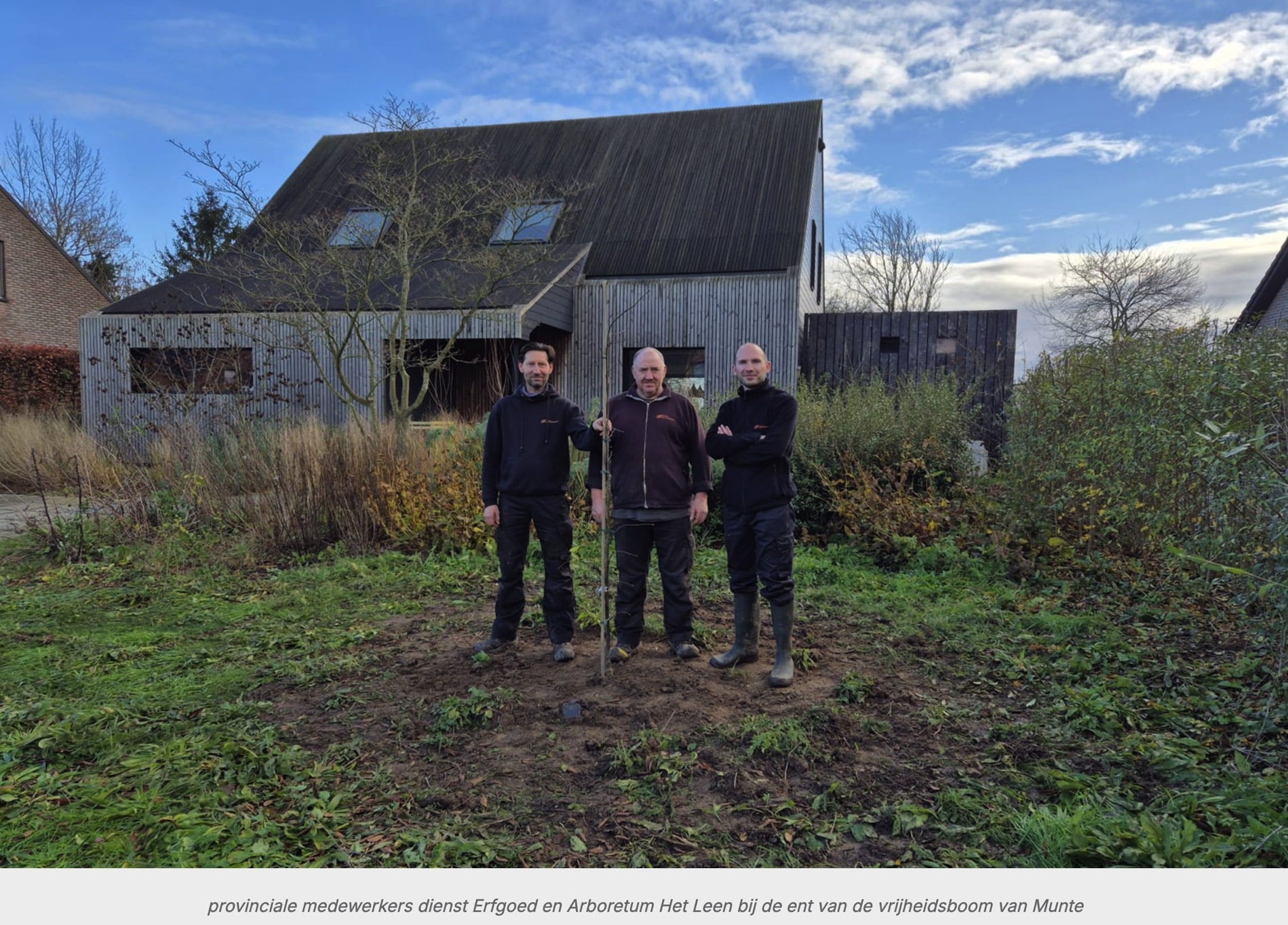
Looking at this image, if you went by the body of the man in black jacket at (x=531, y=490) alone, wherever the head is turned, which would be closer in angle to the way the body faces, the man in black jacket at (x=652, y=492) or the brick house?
the man in black jacket

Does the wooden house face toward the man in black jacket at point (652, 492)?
yes

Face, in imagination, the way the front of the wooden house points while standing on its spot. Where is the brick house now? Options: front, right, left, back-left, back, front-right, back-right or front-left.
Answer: back-right

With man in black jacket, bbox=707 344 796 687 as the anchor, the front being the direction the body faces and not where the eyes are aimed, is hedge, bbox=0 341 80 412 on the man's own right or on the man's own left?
on the man's own right

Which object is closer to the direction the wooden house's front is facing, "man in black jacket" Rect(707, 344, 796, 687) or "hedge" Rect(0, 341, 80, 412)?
the man in black jacket

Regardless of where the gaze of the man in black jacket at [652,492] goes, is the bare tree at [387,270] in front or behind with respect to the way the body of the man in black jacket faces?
behind

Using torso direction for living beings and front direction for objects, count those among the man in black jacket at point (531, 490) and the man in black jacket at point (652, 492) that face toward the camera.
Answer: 2

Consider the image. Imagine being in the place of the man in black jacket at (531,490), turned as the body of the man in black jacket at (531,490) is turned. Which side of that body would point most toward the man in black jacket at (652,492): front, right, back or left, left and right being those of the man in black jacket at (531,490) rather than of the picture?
left
